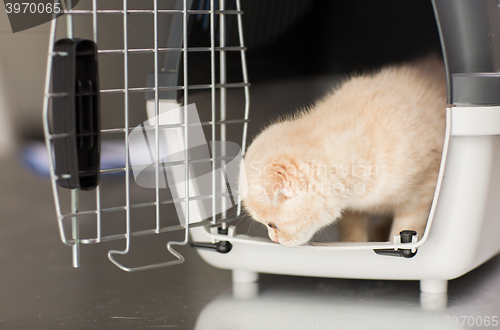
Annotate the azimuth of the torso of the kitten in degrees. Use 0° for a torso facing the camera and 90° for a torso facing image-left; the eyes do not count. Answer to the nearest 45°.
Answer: approximately 90°
